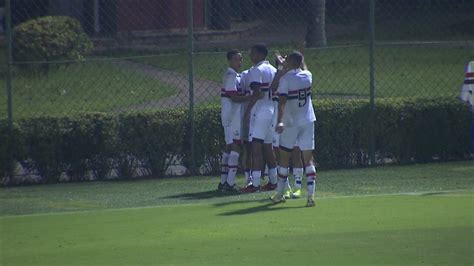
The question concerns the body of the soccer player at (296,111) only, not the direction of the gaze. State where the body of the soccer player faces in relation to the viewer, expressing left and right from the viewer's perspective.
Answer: facing away from the viewer and to the left of the viewer

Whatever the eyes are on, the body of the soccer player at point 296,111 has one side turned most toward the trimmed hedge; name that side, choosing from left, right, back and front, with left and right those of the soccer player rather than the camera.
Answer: front

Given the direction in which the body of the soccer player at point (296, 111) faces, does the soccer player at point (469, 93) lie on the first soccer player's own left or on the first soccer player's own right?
on the first soccer player's own right

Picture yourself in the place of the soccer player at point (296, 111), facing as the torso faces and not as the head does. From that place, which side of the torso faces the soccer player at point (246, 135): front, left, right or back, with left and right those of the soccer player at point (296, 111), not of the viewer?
front

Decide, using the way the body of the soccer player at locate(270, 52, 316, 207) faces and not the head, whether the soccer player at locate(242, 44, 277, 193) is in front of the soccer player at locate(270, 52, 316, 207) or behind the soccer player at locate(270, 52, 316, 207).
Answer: in front

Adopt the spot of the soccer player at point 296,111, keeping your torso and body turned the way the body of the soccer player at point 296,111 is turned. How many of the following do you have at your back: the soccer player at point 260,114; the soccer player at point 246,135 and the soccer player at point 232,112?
0
